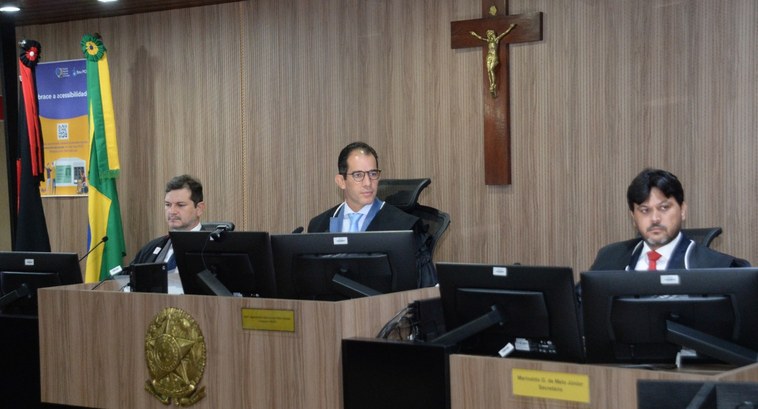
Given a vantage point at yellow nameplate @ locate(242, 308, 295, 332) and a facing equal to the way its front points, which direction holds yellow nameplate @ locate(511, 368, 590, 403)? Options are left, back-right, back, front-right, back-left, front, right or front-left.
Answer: front-left

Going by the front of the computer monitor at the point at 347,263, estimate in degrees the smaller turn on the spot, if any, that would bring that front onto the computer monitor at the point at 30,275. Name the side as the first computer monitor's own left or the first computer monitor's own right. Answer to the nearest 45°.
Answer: approximately 45° to the first computer monitor's own left

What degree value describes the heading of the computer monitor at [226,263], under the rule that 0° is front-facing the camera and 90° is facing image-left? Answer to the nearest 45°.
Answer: approximately 180°

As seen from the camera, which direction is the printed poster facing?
toward the camera

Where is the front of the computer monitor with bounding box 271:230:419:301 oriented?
away from the camera

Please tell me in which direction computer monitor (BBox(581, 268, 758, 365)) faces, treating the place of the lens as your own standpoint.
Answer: facing away from the viewer

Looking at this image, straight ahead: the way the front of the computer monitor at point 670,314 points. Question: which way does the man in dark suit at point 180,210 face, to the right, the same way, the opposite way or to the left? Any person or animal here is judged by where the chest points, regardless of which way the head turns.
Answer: the opposite way

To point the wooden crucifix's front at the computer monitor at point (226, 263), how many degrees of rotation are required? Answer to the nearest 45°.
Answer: approximately 45° to its right

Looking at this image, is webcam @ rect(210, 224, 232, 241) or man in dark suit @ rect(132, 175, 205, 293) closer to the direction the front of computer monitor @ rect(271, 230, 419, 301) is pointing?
the man in dark suit

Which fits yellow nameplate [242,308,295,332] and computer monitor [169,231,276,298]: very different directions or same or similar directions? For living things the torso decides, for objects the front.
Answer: very different directions
